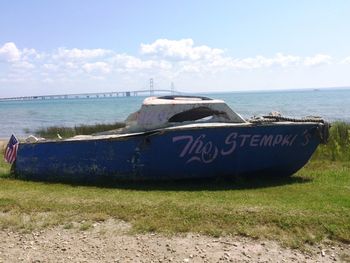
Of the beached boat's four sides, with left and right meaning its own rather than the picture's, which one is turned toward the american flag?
back

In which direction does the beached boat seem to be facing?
to the viewer's right
